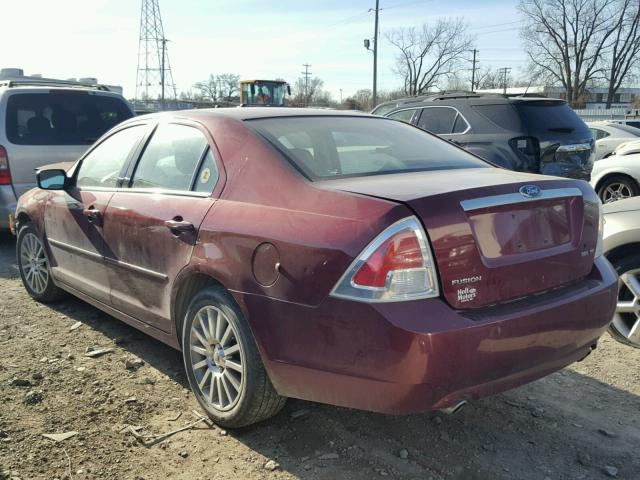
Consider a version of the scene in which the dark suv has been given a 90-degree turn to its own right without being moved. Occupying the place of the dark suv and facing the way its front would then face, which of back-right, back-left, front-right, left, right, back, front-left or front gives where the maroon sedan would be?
back-right

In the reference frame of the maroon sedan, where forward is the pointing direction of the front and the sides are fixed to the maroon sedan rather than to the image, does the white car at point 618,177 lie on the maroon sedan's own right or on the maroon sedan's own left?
on the maroon sedan's own right

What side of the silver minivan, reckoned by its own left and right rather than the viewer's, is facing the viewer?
back

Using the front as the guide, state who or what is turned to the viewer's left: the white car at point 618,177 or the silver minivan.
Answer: the white car

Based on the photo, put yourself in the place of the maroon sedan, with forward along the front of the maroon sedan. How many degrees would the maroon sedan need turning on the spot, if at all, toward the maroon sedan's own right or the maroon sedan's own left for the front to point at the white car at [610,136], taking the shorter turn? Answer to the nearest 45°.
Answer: approximately 90° to the maroon sedan's own right

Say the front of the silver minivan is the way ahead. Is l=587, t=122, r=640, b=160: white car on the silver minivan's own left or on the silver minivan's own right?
on the silver minivan's own right

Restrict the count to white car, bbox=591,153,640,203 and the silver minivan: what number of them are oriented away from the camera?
1

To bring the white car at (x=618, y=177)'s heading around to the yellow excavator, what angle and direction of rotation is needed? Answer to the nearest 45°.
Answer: approximately 45° to its right

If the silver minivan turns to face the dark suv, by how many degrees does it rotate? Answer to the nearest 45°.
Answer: approximately 90° to its right

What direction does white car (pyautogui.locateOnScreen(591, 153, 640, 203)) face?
to the viewer's left

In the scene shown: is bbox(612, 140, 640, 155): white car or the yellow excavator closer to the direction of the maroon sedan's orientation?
the yellow excavator

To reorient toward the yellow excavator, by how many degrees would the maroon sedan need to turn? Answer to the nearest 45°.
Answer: approximately 45° to its right

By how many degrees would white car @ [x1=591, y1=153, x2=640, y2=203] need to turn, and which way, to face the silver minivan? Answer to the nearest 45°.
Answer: approximately 45° to its left

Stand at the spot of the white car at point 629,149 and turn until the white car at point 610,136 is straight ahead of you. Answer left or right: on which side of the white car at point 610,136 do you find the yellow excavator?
left

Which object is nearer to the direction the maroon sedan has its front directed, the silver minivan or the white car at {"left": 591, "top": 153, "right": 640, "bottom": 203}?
the silver minivan

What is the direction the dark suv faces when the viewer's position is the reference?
facing away from the viewer and to the left of the viewer
